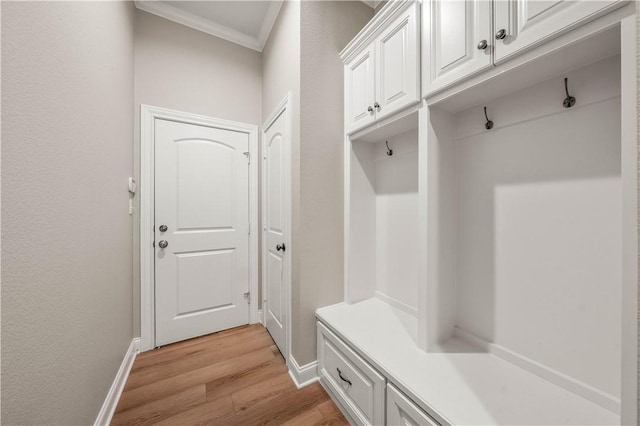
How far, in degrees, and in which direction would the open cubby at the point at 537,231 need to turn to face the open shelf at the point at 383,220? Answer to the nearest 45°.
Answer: approximately 45° to its right

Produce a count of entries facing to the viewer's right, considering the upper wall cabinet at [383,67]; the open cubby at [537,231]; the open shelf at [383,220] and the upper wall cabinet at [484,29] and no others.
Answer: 0

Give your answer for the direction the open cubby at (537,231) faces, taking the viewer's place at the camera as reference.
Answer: facing the viewer and to the left of the viewer

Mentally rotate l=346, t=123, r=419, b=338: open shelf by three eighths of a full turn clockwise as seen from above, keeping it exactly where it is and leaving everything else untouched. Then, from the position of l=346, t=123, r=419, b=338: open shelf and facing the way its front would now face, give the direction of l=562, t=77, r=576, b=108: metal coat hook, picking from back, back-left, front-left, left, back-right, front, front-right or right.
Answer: back-right

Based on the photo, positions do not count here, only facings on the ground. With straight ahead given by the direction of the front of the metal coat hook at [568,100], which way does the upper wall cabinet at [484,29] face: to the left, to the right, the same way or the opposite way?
the same way

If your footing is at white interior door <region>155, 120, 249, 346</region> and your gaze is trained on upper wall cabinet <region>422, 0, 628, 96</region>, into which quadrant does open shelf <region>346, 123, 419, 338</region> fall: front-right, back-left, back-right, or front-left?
front-left

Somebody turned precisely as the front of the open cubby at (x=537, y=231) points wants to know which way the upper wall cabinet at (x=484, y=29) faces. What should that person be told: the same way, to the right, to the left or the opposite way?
the same way

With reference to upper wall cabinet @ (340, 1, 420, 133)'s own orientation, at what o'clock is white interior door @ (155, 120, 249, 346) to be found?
The white interior door is roughly at 2 o'clock from the upper wall cabinet.

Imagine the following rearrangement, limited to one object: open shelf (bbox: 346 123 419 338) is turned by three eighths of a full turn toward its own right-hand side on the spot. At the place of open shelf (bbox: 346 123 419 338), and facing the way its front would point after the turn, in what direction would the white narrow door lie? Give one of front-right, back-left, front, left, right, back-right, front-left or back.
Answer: left

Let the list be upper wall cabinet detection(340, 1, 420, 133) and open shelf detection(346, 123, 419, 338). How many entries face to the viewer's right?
0

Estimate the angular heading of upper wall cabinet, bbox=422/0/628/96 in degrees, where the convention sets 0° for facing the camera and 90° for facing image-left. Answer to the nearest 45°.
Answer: approximately 45°

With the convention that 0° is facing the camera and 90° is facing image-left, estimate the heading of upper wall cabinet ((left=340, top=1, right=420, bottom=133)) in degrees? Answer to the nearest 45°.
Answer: approximately 45°

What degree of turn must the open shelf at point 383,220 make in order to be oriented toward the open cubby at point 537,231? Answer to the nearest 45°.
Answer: approximately 90° to its left

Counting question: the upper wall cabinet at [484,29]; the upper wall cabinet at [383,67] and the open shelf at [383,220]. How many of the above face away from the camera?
0

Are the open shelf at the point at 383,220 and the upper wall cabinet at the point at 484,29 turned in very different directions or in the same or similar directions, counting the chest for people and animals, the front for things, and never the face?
same or similar directions

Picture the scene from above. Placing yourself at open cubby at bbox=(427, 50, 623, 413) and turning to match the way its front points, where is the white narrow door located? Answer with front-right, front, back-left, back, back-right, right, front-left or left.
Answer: front-right
